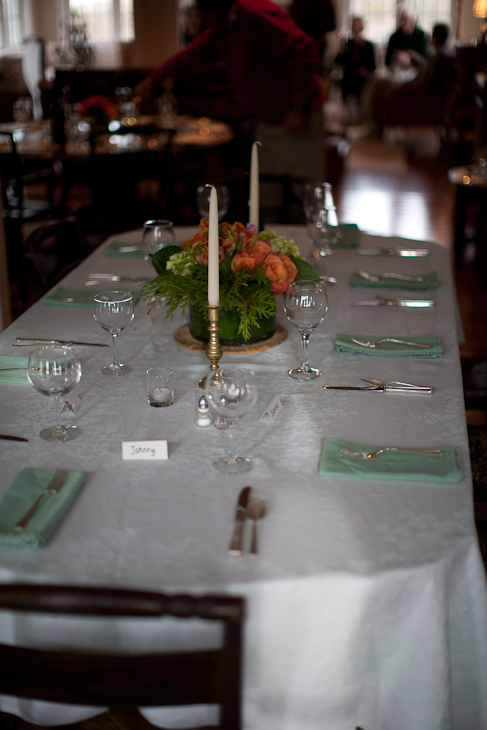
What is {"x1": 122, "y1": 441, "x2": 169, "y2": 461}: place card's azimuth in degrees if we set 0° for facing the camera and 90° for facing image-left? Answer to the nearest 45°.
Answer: approximately 0°

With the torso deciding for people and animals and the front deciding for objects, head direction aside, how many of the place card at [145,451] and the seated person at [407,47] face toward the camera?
2

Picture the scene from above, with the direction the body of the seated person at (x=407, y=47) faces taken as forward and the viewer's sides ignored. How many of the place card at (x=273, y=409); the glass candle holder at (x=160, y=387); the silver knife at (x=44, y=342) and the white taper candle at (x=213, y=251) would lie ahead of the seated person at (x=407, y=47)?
4

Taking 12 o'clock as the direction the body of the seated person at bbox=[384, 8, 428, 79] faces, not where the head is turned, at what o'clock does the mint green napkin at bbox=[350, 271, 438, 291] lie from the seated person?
The mint green napkin is roughly at 12 o'clock from the seated person.

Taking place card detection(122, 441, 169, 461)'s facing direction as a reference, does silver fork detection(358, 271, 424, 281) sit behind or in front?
behind
